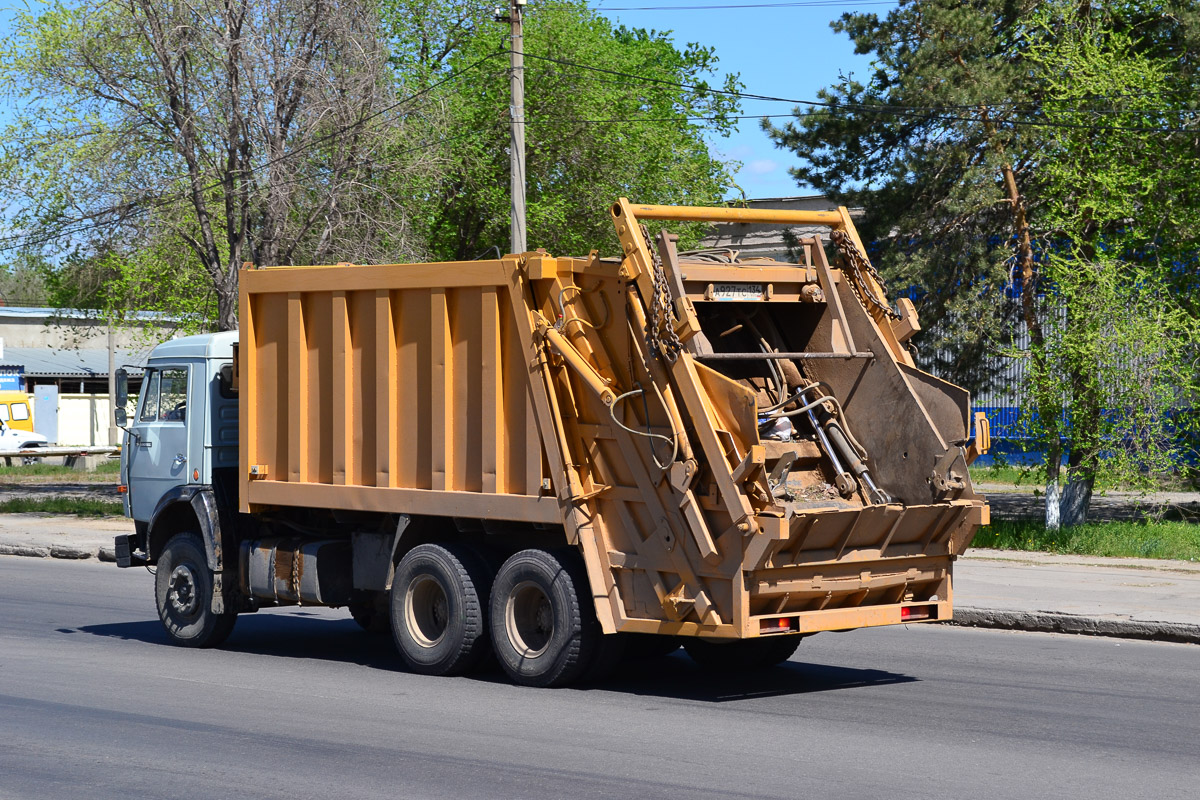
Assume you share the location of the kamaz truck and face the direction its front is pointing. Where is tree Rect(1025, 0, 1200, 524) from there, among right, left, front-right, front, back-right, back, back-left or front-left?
right

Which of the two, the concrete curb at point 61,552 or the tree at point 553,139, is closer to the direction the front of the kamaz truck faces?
the concrete curb

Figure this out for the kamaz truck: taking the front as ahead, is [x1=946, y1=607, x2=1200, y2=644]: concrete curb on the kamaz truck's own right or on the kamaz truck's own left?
on the kamaz truck's own right

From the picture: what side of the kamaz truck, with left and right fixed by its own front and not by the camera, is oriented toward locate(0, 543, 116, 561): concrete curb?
front

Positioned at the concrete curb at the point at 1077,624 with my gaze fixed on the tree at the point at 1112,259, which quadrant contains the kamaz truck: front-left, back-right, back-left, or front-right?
back-left

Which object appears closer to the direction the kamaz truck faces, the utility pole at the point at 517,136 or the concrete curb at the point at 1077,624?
the utility pole

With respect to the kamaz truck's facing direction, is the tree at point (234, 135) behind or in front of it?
in front

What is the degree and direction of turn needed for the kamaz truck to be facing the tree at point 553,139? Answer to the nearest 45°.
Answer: approximately 45° to its right

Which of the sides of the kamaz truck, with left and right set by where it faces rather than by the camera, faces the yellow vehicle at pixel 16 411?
front

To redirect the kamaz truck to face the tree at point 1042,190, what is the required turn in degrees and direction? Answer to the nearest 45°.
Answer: approximately 90° to its right

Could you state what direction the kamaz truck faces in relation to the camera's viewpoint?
facing away from the viewer and to the left of the viewer

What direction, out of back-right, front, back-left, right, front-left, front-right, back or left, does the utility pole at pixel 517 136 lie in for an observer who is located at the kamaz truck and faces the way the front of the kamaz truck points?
front-right
